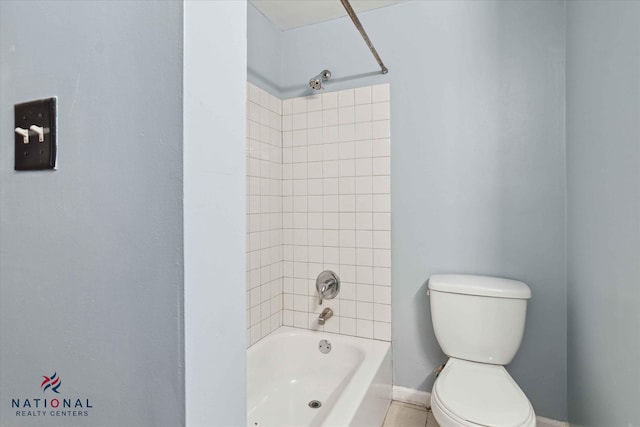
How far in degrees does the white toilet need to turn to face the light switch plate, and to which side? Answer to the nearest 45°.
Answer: approximately 45° to its right

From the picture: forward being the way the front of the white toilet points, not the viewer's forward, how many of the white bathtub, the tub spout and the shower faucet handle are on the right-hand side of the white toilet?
3

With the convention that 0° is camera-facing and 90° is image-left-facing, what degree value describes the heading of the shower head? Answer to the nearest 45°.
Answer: approximately 45°

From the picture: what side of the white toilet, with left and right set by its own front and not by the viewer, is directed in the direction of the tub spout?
right

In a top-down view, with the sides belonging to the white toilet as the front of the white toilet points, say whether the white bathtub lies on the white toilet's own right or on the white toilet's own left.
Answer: on the white toilet's own right
